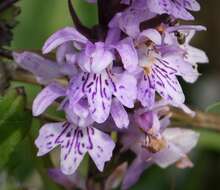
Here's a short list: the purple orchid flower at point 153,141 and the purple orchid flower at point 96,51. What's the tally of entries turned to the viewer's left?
0

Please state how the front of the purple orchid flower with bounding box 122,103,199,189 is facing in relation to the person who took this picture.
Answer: facing the viewer and to the right of the viewer
